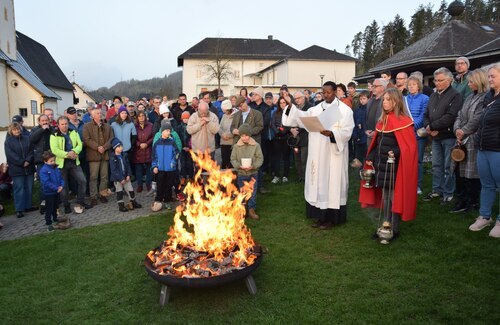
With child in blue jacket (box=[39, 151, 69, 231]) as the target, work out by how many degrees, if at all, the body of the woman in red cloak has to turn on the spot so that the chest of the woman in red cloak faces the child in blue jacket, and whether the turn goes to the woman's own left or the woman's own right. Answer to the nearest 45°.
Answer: approximately 45° to the woman's own right

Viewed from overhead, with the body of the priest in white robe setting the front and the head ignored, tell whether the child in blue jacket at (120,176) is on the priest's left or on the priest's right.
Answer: on the priest's right

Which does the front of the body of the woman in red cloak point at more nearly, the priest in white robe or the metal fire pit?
the metal fire pit

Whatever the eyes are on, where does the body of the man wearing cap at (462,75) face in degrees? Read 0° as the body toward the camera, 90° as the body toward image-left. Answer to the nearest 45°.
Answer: approximately 45°

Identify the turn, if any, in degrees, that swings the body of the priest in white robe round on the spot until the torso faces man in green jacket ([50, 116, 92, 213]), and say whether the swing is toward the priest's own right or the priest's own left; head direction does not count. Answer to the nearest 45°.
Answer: approximately 45° to the priest's own right

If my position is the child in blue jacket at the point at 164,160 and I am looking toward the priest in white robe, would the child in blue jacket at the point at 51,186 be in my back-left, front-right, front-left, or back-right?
back-right

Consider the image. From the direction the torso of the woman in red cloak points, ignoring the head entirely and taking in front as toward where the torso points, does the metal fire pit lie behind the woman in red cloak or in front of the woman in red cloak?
in front

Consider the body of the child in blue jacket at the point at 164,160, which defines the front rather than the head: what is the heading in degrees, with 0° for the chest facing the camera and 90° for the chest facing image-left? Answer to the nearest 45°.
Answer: approximately 0°

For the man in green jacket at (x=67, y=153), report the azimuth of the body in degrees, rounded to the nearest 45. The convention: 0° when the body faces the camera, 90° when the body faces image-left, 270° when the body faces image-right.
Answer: approximately 315°

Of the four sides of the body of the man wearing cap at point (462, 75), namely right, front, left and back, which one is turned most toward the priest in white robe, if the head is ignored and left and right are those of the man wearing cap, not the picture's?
front

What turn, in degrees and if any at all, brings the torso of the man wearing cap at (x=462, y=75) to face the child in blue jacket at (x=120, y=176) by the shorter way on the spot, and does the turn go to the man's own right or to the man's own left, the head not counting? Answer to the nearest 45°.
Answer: approximately 45° to the man's own right

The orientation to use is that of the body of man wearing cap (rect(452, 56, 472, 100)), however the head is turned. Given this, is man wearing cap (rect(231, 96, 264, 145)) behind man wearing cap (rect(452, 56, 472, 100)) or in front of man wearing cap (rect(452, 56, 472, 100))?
in front

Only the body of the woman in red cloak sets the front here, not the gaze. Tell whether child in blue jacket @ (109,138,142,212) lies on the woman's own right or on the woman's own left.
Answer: on the woman's own right

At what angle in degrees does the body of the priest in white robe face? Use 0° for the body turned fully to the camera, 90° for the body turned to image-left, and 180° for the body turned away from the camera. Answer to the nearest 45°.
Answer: approximately 45°

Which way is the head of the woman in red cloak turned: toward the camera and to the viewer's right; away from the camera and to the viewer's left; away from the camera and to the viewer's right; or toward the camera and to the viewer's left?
toward the camera and to the viewer's left
